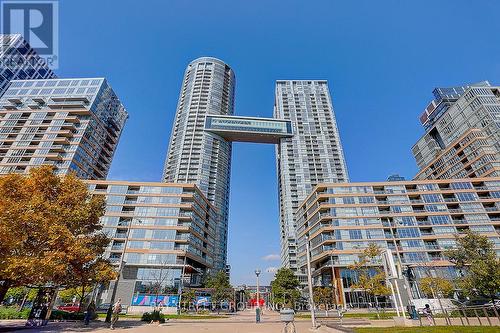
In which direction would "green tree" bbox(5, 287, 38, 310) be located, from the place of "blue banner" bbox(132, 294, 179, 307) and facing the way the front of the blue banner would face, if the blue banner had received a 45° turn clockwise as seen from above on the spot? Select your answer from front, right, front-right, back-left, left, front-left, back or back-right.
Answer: front-right

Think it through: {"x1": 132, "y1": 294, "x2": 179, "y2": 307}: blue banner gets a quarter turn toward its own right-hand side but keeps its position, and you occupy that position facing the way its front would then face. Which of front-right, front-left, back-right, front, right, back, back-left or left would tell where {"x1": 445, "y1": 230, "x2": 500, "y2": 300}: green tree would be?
back-left

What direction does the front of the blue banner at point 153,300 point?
toward the camera
